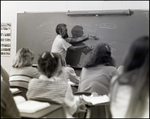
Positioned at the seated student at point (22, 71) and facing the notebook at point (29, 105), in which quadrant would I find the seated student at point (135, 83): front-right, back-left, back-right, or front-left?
front-left

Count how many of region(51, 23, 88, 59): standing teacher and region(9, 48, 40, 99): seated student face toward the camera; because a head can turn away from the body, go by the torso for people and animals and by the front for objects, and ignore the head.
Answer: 0

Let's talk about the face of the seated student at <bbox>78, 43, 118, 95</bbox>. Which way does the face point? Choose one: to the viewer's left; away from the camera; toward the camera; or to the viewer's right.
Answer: away from the camera

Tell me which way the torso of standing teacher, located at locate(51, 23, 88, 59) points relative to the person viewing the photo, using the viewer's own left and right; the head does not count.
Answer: facing to the right of the viewer

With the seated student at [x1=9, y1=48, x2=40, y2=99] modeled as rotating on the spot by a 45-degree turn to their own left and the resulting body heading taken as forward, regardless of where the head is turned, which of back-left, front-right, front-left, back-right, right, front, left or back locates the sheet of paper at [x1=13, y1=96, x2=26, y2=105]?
back

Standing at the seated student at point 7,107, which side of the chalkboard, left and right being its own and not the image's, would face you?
front

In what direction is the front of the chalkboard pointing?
toward the camera

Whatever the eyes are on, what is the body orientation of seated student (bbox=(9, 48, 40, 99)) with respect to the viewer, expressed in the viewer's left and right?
facing away from the viewer and to the right of the viewer

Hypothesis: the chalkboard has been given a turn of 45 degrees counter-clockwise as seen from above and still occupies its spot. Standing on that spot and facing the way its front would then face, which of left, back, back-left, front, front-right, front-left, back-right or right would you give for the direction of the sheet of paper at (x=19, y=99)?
front-right

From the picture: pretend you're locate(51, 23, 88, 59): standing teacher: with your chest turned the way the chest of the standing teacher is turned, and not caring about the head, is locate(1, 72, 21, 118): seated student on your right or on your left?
on your right

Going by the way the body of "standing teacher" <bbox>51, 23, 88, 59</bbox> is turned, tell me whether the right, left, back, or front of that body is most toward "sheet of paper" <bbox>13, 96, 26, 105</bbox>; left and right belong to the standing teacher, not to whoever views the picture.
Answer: right

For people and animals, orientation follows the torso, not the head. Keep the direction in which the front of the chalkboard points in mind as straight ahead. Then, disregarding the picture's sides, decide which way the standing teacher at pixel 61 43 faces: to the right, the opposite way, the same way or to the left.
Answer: to the left

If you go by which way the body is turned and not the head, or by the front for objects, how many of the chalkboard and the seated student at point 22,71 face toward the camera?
1

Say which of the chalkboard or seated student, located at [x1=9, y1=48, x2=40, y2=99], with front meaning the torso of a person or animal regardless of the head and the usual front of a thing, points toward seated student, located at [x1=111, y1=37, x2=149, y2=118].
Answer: the chalkboard

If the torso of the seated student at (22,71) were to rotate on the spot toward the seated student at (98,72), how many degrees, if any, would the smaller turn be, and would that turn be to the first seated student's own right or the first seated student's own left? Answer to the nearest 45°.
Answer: approximately 45° to the first seated student's own right

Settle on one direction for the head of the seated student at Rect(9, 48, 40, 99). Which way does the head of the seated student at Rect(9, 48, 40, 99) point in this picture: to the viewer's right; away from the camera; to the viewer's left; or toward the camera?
away from the camera

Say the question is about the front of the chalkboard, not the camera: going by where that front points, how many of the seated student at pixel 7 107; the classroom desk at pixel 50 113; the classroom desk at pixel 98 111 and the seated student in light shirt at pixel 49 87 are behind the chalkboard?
0

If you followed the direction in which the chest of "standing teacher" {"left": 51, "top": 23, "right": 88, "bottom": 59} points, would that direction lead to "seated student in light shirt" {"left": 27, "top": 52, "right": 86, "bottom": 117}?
no

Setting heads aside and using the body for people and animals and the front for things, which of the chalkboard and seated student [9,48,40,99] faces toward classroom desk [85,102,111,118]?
the chalkboard

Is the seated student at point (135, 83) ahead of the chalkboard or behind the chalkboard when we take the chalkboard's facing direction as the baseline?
ahead
